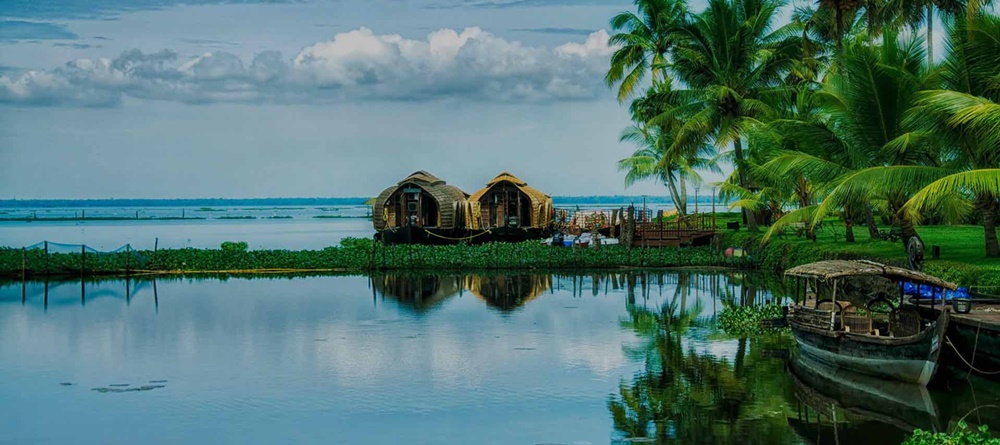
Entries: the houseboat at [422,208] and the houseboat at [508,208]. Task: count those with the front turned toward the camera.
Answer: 2
